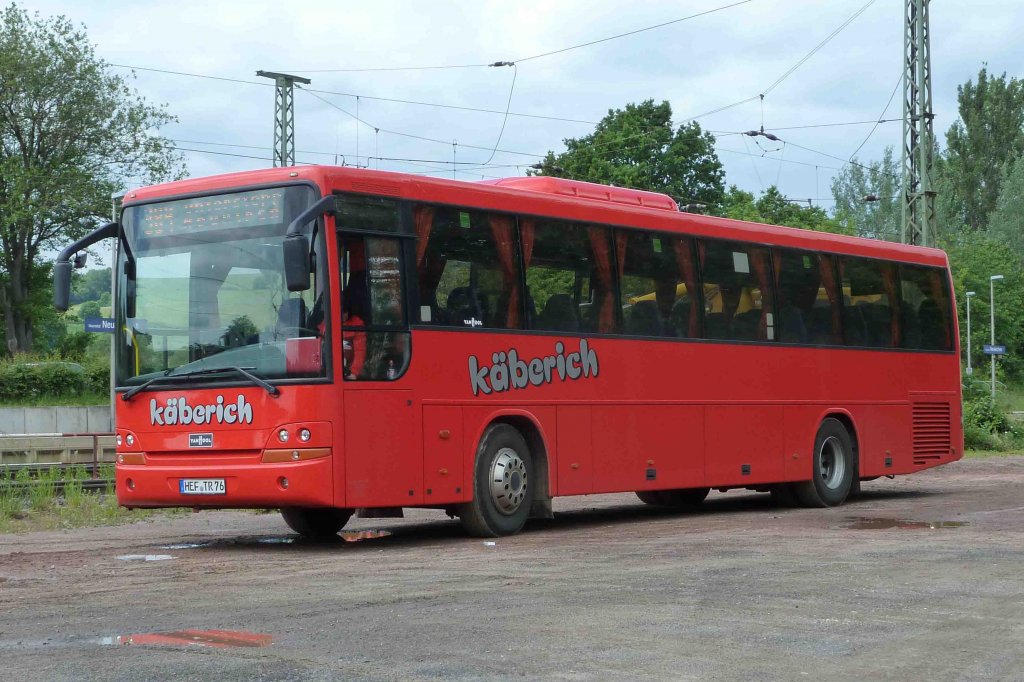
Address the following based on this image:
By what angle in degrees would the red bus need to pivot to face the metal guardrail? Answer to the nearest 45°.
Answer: approximately 90° to its right

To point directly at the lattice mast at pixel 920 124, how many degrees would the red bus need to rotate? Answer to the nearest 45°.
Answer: approximately 180°

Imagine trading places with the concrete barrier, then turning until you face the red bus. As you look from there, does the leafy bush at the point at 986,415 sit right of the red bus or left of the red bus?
left

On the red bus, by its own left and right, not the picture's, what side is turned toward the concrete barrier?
right

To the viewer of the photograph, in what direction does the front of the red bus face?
facing the viewer and to the left of the viewer

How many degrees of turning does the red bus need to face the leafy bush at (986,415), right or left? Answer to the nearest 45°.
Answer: approximately 180°
